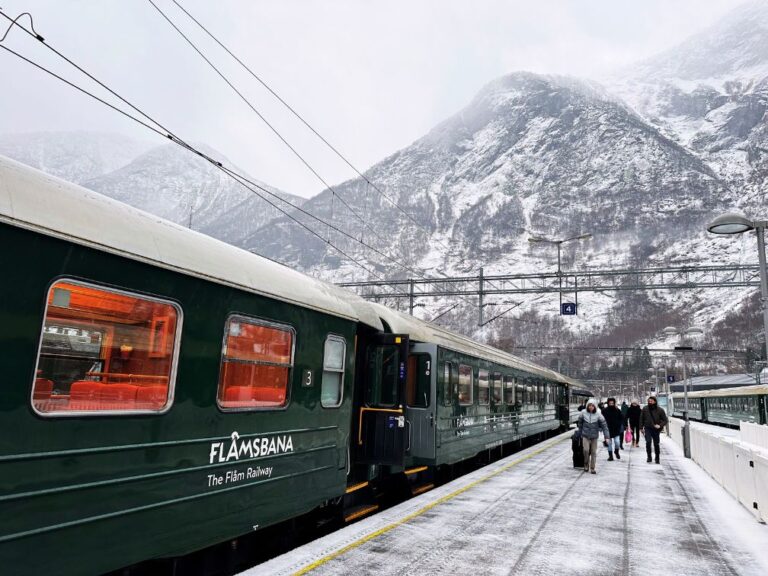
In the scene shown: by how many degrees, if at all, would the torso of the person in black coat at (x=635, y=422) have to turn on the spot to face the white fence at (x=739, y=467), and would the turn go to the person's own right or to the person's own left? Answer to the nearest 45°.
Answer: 0° — they already face it

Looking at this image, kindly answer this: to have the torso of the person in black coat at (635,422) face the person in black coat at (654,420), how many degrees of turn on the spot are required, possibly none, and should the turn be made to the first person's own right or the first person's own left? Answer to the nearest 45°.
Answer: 0° — they already face them

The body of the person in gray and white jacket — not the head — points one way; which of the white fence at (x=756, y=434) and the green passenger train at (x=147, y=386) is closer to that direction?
the green passenger train

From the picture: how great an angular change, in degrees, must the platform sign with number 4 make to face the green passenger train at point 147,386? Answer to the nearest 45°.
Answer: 0° — it already faces it

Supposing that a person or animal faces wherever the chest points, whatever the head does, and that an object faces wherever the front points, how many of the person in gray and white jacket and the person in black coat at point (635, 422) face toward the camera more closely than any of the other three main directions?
2
